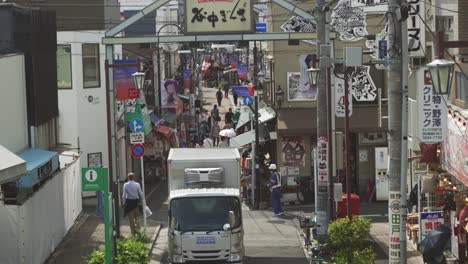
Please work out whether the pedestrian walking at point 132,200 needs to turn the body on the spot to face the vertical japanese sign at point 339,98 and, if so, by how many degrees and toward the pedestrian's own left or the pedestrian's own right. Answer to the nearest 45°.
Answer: approximately 90° to the pedestrian's own right

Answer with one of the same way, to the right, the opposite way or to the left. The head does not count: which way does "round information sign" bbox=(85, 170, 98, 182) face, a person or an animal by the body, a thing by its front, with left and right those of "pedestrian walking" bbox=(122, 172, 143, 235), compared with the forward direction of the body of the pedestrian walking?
the opposite way

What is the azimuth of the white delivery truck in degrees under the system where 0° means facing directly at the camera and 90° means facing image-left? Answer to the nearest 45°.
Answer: approximately 0°

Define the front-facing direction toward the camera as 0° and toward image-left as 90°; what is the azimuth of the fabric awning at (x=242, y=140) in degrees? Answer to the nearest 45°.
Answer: approximately 45°

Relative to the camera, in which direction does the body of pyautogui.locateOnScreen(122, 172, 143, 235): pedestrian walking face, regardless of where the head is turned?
away from the camera

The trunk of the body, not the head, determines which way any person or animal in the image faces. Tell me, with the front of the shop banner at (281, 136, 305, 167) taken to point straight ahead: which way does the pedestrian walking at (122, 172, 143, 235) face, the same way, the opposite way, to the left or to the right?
the opposite way

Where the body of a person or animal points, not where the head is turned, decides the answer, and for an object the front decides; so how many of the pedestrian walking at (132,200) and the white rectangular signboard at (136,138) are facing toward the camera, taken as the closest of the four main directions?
1

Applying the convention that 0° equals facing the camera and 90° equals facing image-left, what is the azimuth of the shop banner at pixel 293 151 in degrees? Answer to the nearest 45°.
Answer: approximately 0°

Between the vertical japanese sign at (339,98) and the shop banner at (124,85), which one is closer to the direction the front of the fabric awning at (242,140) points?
the shop banner
